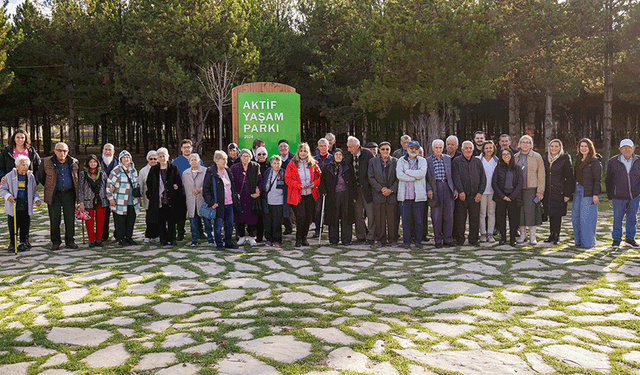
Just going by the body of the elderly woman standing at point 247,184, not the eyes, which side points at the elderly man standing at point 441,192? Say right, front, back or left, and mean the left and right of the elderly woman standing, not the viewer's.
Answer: left

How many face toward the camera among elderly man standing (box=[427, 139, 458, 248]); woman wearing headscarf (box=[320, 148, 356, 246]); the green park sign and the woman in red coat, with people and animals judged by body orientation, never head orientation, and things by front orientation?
4

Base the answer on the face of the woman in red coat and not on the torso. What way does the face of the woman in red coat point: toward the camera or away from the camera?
toward the camera

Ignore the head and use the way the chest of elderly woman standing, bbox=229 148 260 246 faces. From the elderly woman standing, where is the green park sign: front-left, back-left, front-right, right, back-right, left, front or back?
back

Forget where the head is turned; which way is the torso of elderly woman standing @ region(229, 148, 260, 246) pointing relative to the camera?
toward the camera

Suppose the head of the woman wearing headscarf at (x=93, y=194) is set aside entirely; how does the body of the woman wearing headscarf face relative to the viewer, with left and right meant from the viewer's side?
facing the viewer

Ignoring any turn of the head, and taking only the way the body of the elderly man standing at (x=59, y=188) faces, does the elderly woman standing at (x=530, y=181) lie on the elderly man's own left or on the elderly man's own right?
on the elderly man's own left

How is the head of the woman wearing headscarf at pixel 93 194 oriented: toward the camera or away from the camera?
toward the camera

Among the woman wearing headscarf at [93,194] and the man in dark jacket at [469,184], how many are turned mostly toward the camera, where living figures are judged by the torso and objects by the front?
2

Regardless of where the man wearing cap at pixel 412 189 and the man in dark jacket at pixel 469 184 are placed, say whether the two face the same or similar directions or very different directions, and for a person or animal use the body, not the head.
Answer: same or similar directions

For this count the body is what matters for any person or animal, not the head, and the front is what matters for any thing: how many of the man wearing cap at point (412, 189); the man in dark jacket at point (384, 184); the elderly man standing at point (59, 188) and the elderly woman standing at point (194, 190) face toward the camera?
4

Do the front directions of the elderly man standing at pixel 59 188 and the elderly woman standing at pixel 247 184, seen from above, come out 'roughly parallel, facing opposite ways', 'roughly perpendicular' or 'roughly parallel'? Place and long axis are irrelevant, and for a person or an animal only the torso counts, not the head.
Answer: roughly parallel

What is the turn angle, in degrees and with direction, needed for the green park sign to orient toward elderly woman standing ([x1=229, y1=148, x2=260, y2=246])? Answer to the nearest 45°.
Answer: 0° — it already faces them

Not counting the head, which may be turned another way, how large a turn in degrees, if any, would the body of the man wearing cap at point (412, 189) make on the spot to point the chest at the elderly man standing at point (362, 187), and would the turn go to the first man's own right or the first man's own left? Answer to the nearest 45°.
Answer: approximately 90° to the first man's own right

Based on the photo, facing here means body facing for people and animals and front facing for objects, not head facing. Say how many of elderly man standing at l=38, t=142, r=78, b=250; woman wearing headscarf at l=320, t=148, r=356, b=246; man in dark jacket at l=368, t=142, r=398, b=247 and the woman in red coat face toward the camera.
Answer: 4
